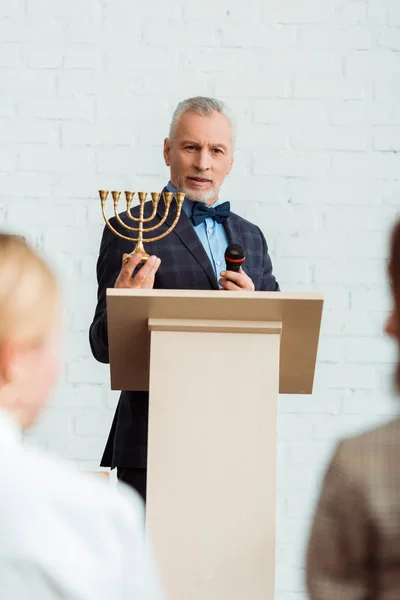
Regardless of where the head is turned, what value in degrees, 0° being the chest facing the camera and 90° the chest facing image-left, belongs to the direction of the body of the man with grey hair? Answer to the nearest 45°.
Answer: approximately 315°

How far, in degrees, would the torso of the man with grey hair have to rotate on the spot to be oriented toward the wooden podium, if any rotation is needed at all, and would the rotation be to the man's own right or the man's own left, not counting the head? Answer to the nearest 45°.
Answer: approximately 45° to the man's own right
